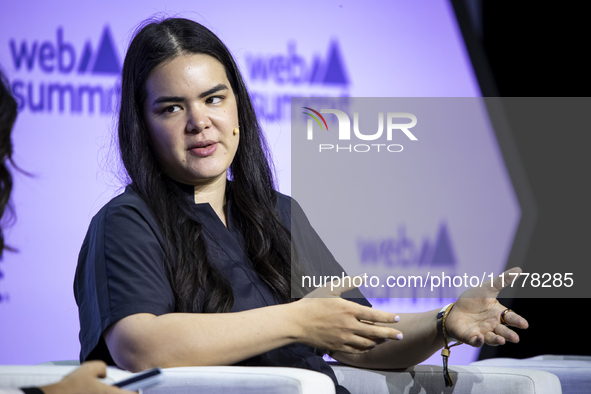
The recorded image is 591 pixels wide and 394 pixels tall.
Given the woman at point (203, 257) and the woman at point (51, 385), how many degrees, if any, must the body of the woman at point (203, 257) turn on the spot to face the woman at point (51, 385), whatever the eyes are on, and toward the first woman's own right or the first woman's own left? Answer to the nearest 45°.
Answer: approximately 45° to the first woman's own right
